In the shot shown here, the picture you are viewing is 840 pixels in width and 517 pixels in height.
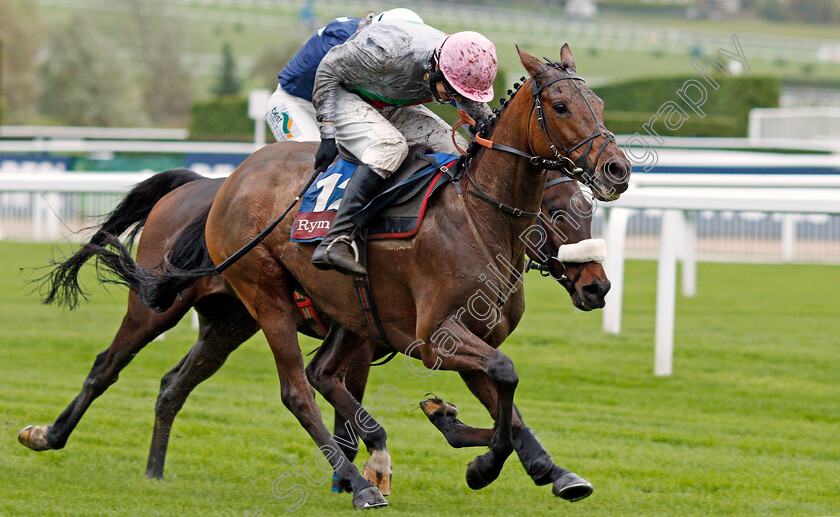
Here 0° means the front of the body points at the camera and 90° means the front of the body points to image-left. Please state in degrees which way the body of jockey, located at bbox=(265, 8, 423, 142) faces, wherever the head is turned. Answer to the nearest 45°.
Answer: approximately 270°

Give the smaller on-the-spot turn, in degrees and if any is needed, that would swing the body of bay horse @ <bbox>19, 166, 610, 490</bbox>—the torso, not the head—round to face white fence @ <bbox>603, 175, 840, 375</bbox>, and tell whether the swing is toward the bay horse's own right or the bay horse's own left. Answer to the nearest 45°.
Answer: approximately 45° to the bay horse's own left

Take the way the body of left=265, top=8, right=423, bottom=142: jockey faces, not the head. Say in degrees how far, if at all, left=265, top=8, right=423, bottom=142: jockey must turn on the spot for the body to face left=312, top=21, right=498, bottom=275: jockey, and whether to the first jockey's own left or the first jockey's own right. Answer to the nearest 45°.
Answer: approximately 90° to the first jockey's own right

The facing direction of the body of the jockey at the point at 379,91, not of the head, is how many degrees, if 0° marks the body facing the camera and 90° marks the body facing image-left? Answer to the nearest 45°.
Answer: approximately 315°

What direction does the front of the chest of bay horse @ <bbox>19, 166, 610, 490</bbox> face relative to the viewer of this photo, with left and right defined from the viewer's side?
facing to the right of the viewer

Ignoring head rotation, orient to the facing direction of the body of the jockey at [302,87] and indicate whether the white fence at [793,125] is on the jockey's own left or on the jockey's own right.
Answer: on the jockey's own left

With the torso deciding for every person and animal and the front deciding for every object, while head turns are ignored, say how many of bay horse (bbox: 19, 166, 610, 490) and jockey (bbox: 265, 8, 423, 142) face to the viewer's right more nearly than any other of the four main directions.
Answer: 2

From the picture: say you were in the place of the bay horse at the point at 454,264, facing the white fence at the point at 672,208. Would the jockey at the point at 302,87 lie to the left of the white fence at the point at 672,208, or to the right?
left
